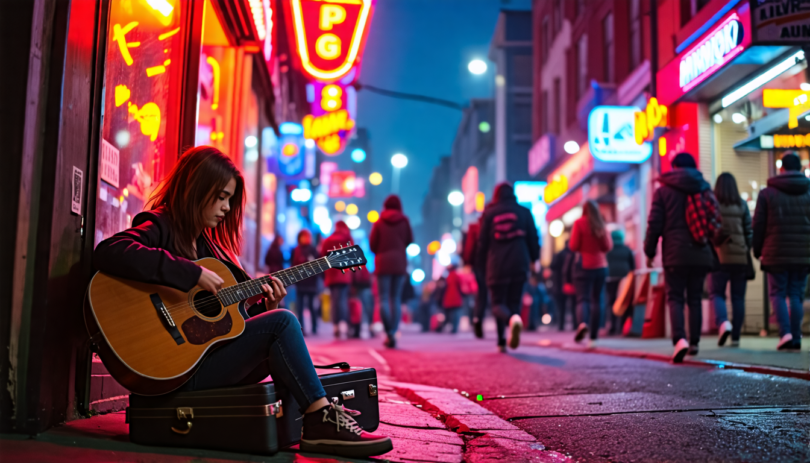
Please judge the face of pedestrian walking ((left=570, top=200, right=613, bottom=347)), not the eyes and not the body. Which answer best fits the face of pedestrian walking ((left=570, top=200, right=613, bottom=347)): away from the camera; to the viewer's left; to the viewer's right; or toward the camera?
away from the camera

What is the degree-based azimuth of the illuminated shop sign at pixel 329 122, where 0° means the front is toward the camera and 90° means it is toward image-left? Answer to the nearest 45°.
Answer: approximately 0°

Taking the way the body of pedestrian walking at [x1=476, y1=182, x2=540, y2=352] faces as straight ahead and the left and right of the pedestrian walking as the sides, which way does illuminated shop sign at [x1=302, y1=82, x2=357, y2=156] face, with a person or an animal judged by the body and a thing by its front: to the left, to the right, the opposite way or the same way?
the opposite way

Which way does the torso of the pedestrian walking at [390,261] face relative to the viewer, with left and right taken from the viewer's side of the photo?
facing away from the viewer

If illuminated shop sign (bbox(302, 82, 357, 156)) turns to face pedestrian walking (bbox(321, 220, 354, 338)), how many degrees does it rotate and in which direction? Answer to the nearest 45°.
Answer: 0° — it already faces them

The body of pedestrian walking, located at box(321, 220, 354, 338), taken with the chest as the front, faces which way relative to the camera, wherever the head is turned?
away from the camera

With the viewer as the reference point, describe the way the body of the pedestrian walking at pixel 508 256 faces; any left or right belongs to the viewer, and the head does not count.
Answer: facing away from the viewer

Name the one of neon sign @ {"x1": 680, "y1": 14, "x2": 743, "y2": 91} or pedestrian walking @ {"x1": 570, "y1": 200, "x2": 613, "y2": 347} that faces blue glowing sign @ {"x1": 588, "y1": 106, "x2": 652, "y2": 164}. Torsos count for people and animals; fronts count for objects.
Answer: the pedestrian walking

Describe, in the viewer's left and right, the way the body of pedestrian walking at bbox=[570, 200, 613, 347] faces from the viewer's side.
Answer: facing away from the viewer

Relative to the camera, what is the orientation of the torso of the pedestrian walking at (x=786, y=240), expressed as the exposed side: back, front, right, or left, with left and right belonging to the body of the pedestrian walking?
back

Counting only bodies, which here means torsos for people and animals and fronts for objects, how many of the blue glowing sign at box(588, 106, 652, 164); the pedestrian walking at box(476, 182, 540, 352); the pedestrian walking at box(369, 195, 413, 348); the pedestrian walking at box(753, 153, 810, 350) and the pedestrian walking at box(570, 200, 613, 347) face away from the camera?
4

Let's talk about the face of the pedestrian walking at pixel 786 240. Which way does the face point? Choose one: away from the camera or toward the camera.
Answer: away from the camera

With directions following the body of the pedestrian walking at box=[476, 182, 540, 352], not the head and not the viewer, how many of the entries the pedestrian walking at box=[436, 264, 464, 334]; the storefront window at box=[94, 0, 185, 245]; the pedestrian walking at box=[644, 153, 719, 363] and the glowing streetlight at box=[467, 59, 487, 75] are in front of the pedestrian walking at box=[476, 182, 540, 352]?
2
